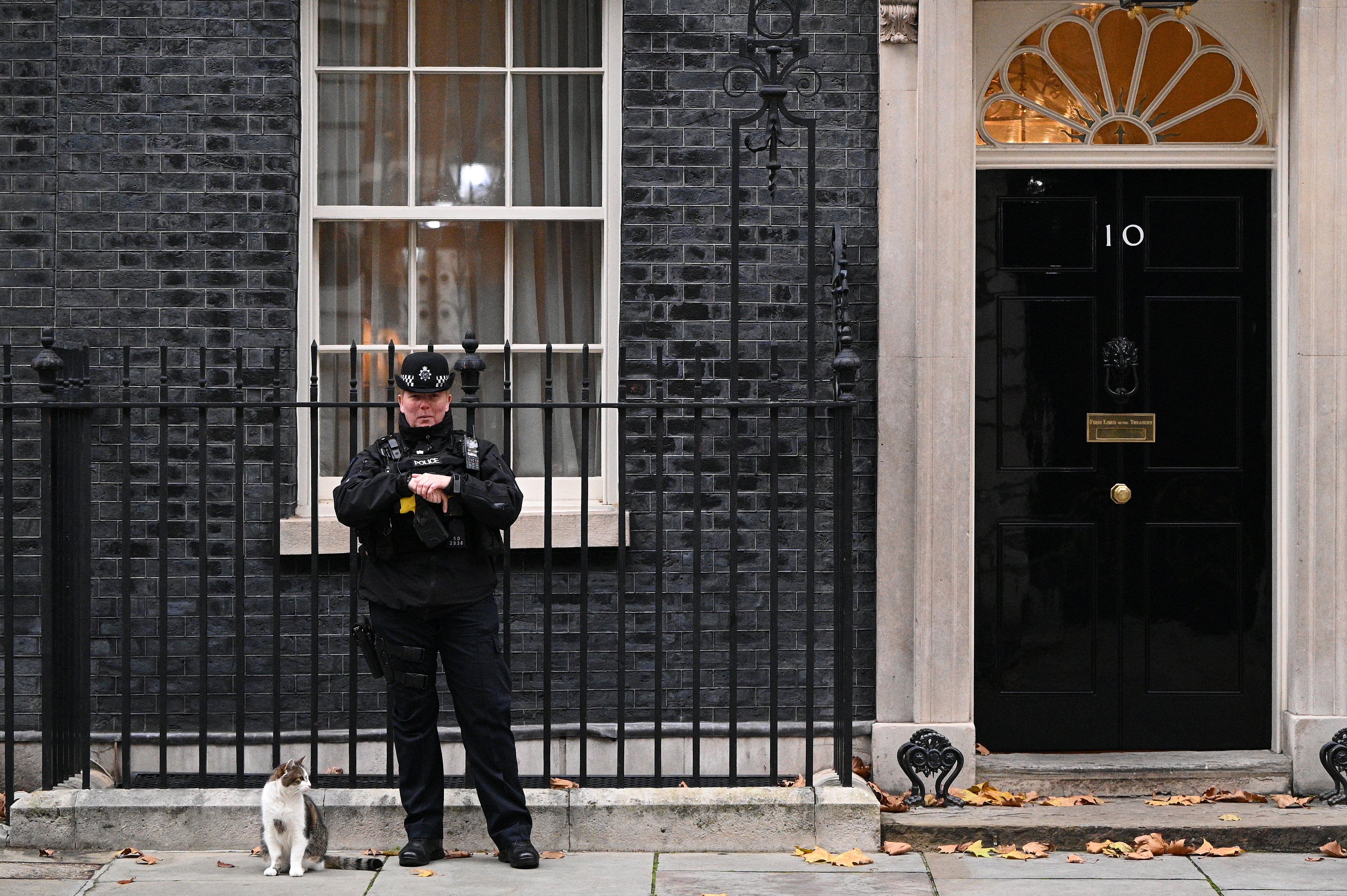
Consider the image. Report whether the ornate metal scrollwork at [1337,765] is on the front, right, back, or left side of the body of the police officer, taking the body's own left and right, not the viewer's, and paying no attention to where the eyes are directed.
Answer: left

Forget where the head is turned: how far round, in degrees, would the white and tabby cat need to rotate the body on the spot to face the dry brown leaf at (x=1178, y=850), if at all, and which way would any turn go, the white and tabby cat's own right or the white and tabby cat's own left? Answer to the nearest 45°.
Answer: approximately 135° to the white and tabby cat's own left

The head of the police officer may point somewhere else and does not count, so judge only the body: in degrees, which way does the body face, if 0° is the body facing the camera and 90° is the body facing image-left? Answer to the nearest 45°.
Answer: approximately 0°

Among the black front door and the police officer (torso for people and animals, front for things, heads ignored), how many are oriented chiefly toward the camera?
2

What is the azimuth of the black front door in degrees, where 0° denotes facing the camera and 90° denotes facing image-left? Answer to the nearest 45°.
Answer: approximately 0°

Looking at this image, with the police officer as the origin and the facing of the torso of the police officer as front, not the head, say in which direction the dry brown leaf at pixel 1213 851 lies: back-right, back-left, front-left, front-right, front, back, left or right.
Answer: left
